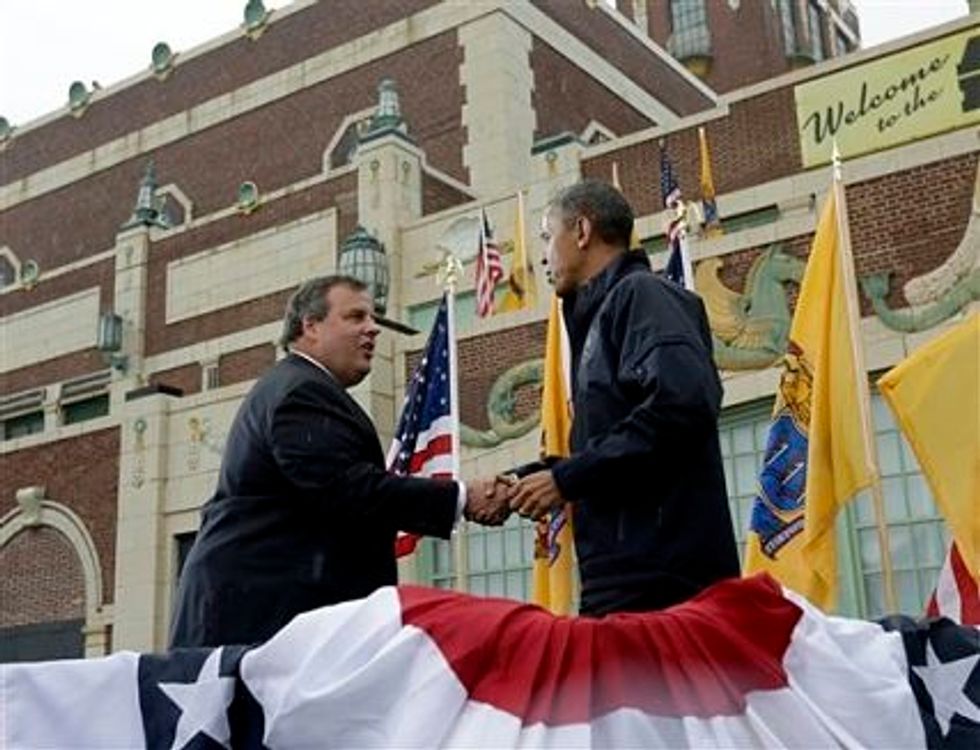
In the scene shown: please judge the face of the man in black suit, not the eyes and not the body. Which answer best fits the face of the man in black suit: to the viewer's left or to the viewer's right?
to the viewer's right

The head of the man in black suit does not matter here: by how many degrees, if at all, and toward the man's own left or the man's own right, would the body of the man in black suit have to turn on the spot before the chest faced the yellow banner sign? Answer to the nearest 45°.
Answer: approximately 45° to the man's own left

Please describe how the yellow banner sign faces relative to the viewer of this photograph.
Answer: facing the viewer and to the left of the viewer

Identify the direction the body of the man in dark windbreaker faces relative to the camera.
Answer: to the viewer's left

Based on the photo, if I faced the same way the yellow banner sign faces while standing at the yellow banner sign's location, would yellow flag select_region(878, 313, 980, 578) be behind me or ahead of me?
ahead

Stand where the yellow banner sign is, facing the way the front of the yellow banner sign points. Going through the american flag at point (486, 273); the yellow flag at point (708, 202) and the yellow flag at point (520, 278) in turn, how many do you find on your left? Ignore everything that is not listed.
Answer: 0

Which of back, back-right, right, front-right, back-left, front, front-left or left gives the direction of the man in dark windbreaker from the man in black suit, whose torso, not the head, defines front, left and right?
front-right

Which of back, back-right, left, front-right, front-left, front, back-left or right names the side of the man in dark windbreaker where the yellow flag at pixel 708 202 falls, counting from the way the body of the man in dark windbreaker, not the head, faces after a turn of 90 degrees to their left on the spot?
back

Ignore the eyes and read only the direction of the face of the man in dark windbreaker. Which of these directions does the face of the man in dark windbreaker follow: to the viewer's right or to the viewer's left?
to the viewer's left

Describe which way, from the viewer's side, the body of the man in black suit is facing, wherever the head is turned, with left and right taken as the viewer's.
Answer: facing to the right of the viewer

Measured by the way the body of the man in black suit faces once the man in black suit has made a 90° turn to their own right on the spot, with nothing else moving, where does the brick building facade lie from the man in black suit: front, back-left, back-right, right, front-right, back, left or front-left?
back

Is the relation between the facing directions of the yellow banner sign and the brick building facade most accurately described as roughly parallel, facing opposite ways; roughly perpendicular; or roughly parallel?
roughly parallel

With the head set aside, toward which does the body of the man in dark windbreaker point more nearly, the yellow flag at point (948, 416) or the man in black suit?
the man in black suit

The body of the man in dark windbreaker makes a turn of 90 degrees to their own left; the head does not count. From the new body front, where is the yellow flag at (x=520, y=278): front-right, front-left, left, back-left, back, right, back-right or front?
back

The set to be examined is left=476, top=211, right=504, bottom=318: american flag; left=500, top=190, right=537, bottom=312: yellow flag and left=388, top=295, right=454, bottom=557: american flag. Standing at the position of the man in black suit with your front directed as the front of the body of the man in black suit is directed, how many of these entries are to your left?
3
